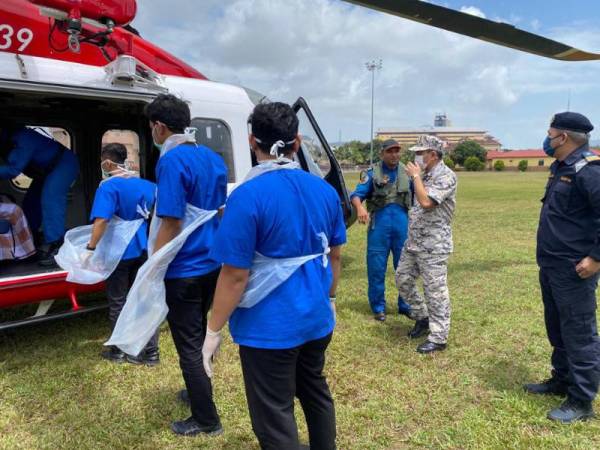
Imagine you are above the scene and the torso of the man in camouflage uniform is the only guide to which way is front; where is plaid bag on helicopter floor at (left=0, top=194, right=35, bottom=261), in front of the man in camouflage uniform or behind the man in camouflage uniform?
in front

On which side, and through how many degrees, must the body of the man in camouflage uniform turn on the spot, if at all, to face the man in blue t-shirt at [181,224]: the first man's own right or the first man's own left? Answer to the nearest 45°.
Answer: approximately 45° to the first man's own left

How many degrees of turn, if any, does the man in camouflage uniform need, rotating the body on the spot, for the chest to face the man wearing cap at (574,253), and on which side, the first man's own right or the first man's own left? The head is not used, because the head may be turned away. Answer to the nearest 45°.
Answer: approximately 135° to the first man's own left

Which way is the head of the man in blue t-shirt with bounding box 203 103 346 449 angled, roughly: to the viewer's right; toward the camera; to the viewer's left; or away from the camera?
away from the camera

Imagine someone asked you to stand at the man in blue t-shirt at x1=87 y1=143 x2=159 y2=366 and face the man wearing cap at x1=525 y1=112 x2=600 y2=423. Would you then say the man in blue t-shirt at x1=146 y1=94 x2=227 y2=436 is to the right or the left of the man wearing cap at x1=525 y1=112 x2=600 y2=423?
right

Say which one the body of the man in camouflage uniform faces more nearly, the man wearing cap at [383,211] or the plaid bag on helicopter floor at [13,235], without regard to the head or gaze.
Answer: the plaid bag on helicopter floor

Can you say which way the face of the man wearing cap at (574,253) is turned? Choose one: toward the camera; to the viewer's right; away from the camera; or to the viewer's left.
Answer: to the viewer's left

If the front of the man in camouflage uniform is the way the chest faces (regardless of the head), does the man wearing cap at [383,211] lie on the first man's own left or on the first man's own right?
on the first man's own right

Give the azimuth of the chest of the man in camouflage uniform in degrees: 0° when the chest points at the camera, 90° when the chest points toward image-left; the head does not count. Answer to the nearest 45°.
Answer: approximately 90°

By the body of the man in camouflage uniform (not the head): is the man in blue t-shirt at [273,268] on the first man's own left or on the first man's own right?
on the first man's own left

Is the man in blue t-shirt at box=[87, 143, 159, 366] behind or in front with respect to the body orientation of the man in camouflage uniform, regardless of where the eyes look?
in front
